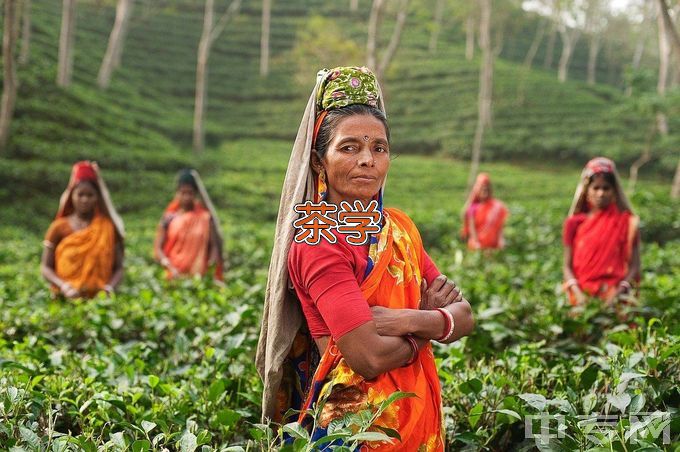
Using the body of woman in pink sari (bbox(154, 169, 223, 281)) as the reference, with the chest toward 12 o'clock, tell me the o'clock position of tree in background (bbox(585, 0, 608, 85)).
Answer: The tree in background is roughly at 7 o'clock from the woman in pink sari.

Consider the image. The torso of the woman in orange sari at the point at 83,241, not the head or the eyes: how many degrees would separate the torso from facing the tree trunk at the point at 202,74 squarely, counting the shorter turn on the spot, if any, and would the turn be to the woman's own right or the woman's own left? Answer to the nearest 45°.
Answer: approximately 180°

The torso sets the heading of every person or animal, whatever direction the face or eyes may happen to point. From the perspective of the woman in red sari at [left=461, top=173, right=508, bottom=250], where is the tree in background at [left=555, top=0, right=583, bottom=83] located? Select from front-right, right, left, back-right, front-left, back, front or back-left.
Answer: back

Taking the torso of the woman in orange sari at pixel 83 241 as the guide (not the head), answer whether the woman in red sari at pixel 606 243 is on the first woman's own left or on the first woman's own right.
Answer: on the first woman's own left

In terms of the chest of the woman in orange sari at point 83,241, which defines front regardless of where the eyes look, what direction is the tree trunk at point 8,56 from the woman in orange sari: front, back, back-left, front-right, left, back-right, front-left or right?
back

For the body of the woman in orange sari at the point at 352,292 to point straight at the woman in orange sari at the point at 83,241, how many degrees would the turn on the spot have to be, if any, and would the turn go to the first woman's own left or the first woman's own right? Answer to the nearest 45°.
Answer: approximately 180°

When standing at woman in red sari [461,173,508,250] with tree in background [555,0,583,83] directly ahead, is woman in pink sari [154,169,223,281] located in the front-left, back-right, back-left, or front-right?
back-left

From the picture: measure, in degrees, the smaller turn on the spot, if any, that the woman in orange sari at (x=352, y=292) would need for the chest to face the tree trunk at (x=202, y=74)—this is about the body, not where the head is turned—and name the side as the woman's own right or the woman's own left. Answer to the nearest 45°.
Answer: approximately 135° to the woman's own left

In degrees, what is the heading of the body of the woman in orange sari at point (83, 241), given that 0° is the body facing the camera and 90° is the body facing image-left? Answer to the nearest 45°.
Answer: approximately 0°
